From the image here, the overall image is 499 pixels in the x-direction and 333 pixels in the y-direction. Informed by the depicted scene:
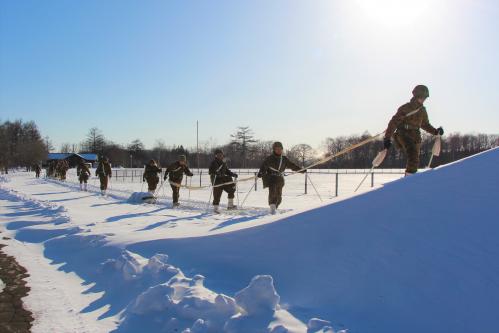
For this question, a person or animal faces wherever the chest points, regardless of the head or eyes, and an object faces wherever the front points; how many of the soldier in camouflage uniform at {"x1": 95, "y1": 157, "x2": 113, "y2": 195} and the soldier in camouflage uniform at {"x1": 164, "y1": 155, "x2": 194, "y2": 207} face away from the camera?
0

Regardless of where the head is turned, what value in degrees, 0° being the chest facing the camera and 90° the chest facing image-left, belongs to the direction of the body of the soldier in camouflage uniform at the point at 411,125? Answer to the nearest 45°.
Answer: approximately 315°

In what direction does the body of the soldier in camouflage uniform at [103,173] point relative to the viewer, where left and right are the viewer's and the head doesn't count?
facing the viewer and to the right of the viewer

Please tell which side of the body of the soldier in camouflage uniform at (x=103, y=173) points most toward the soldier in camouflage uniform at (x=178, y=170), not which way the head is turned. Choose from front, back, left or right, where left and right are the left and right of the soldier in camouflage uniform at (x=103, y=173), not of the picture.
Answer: front

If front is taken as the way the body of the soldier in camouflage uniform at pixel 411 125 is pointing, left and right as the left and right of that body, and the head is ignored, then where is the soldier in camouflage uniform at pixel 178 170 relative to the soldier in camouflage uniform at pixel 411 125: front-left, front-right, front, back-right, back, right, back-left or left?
back

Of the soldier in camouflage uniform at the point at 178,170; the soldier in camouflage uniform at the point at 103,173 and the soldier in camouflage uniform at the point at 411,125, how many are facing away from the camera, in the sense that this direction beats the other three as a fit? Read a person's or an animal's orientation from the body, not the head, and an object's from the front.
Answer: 0

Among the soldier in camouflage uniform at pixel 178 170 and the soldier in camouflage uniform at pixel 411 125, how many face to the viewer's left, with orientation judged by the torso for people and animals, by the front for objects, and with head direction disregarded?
0

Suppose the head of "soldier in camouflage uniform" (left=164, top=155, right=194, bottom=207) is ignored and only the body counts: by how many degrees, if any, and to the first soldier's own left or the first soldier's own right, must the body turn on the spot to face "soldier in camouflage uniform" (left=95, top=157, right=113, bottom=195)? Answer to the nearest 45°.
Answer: approximately 180°

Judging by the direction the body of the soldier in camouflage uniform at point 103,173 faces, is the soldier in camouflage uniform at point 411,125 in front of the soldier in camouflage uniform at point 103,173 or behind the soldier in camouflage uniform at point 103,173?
in front

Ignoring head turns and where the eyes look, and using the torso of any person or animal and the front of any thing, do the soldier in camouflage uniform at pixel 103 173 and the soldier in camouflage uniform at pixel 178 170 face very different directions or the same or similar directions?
same or similar directions

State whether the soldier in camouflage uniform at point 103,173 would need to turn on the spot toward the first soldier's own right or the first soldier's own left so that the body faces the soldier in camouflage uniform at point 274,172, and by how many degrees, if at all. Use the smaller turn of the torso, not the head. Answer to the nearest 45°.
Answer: approximately 45° to the first soldier's own right
